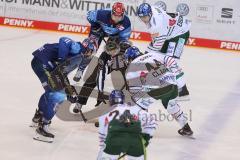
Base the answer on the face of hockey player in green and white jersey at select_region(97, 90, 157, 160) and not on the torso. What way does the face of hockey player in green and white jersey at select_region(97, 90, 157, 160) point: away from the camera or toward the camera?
away from the camera

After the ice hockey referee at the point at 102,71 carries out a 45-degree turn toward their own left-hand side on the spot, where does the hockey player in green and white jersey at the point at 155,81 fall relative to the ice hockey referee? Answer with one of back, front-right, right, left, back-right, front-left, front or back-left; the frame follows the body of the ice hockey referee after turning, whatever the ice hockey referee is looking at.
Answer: front

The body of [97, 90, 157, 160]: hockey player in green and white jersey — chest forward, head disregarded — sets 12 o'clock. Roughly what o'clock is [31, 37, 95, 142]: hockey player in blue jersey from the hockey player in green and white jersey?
The hockey player in blue jersey is roughly at 11 o'clock from the hockey player in green and white jersey.

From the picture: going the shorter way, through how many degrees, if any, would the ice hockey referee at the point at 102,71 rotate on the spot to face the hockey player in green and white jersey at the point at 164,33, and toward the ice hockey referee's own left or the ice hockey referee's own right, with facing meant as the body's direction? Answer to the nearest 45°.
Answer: approximately 90° to the ice hockey referee's own left

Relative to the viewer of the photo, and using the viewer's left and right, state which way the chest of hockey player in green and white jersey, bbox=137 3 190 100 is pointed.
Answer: facing the viewer and to the left of the viewer

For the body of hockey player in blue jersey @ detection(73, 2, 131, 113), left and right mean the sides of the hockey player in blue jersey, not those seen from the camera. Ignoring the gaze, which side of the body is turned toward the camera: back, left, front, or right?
front

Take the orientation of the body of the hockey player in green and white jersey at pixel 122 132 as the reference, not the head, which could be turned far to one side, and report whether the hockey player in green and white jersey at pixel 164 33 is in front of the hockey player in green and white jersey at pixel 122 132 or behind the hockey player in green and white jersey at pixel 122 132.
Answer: in front

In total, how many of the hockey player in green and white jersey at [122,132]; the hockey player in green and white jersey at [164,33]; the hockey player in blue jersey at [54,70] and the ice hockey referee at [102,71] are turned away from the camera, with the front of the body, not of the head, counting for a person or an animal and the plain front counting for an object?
1

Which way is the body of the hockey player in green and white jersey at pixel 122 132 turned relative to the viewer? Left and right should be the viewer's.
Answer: facing away from the viewer

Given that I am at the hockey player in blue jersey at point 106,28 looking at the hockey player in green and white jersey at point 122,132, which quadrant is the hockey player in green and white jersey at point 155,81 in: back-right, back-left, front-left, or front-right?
front-left

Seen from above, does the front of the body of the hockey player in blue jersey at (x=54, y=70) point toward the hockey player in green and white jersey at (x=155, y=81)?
yes

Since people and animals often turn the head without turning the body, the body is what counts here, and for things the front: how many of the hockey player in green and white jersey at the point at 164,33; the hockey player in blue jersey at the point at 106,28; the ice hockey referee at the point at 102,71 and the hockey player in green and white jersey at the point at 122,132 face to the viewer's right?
0

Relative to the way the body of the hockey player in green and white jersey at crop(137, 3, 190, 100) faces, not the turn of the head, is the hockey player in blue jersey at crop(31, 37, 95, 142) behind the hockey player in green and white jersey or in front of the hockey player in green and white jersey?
in front

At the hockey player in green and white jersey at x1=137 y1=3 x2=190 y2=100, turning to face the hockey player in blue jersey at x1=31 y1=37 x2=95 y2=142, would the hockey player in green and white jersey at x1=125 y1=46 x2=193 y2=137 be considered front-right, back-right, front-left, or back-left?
front-left

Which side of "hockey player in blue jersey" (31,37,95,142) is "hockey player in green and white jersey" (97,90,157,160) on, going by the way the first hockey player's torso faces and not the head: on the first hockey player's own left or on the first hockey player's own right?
on the first hockey player's own right

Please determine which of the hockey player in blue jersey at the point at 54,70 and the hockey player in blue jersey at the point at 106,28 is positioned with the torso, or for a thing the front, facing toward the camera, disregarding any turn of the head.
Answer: the hockey player in blue jersey at the point at 106,28
